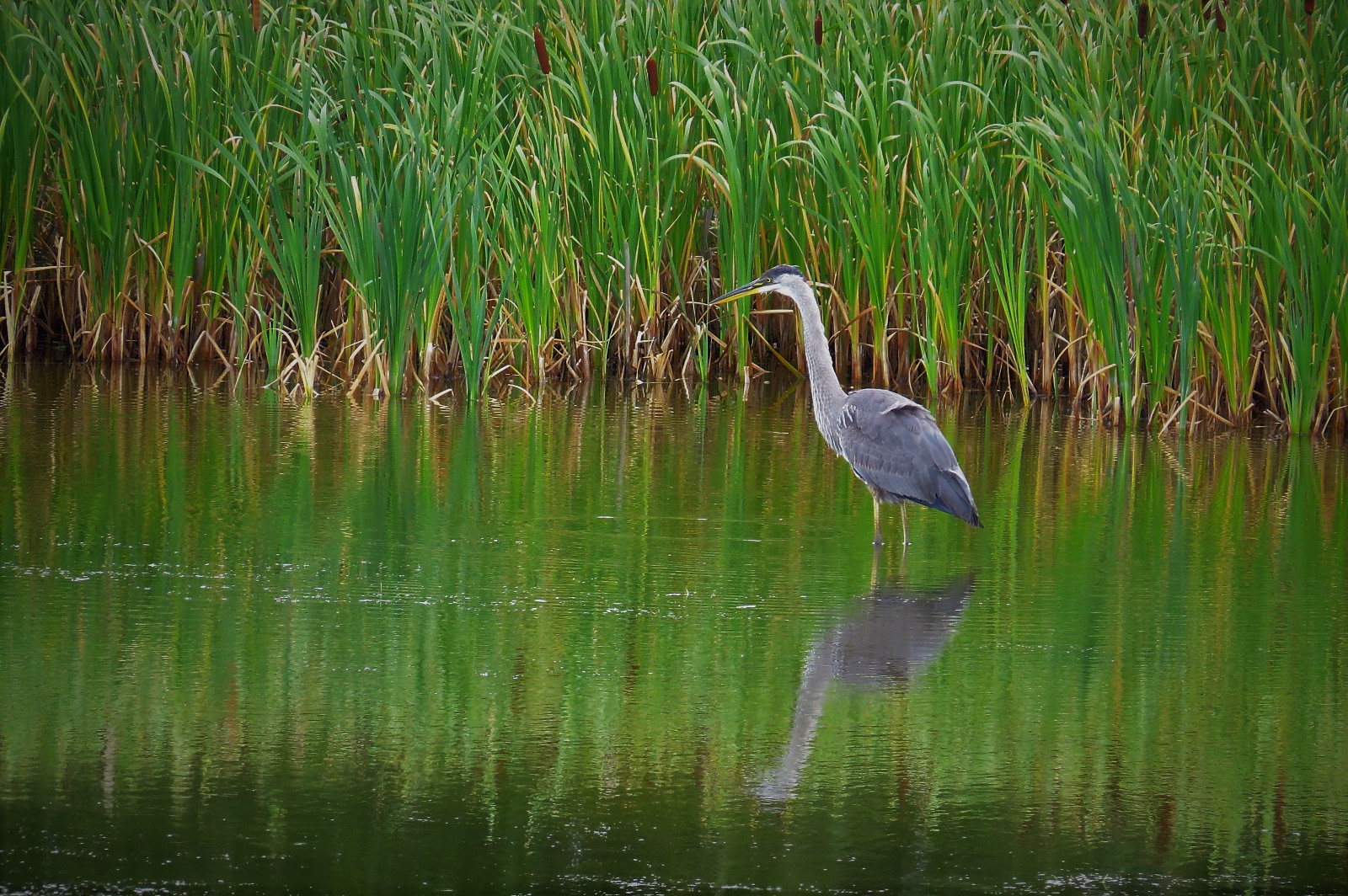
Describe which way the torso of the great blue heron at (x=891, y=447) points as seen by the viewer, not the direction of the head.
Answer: to the viewer's left
